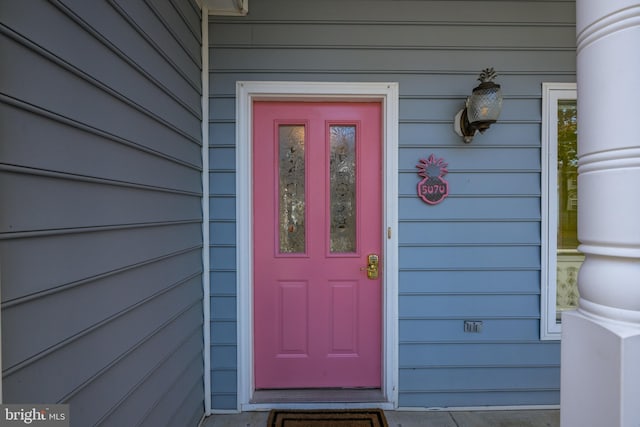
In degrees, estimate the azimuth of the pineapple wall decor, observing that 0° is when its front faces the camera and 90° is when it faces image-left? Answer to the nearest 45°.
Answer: approximately 0°

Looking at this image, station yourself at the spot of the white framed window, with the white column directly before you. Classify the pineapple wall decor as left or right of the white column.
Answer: right

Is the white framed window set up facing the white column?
yes

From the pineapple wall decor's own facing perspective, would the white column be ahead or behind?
ahead

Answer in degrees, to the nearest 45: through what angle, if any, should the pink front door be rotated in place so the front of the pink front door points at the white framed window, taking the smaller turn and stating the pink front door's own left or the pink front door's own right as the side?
approximately 90° to the pink front door's own left

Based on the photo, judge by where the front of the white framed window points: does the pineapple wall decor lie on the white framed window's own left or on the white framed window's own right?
on the white framed window's own right

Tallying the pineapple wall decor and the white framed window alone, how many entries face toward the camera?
2

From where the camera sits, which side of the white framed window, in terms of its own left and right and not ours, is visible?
front

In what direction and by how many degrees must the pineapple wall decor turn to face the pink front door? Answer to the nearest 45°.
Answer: approximately 90° to its right

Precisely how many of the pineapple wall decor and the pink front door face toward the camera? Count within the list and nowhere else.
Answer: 2
